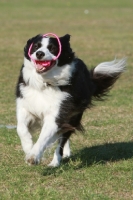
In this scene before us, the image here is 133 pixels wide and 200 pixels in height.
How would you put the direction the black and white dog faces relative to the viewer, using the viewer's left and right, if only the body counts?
facing the viewer and to the left of the viewer
